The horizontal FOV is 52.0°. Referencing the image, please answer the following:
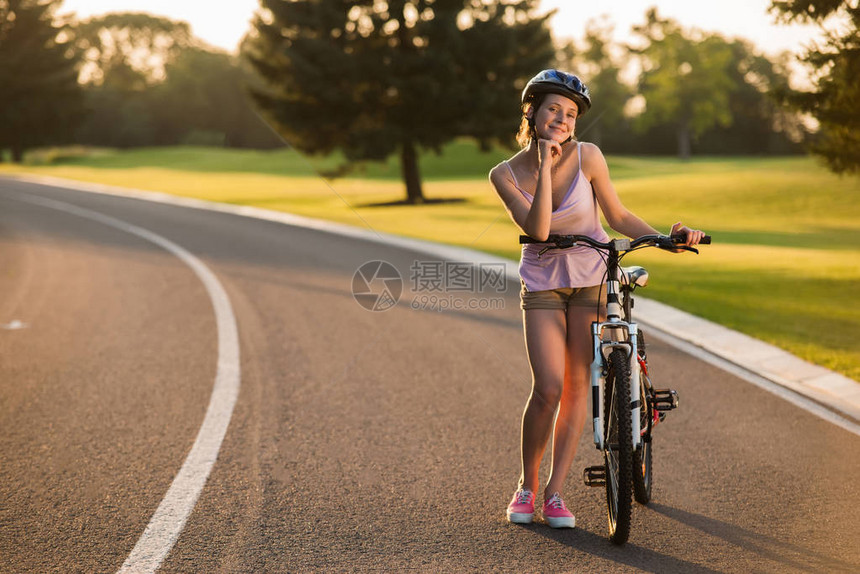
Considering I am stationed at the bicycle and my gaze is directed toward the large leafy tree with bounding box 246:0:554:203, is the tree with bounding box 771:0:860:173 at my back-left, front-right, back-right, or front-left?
front-right

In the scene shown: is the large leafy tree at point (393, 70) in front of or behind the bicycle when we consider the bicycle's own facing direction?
behind

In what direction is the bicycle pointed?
toward the camera

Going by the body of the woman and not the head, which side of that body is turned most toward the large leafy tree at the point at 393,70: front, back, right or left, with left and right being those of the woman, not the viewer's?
back

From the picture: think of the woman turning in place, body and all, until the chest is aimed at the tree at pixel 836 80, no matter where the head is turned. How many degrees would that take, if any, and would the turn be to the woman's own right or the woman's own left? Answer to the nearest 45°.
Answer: approximately 180°

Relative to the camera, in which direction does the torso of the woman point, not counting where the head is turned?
toward the camera
